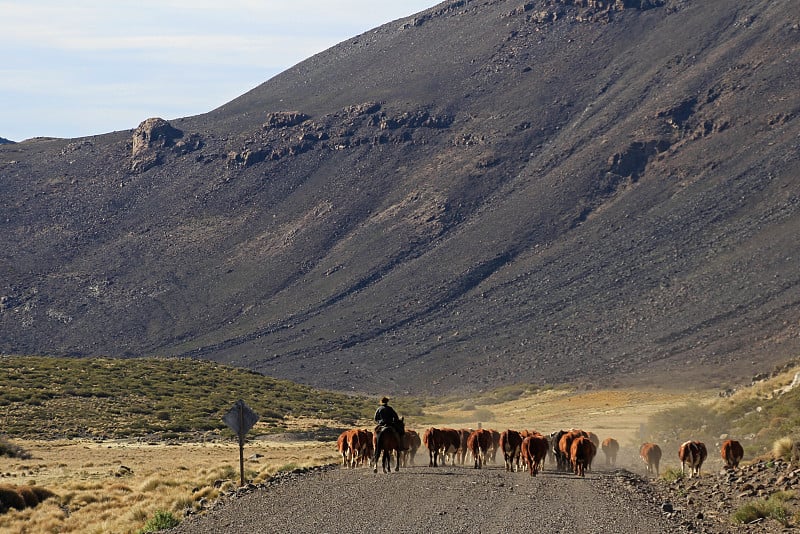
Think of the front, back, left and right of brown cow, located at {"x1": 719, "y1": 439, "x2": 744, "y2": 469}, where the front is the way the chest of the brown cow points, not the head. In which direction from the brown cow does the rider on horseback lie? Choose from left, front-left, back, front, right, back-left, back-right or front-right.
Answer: left

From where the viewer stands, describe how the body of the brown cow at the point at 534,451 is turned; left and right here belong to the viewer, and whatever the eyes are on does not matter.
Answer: facing away from the viewer

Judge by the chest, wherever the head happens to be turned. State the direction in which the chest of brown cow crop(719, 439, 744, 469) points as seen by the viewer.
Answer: away from the camera

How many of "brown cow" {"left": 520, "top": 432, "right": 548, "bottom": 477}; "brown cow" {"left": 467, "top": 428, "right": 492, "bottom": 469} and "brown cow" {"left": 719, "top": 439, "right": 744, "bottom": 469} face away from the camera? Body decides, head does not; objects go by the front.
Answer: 3

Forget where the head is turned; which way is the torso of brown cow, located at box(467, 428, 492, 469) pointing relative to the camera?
away from the camera

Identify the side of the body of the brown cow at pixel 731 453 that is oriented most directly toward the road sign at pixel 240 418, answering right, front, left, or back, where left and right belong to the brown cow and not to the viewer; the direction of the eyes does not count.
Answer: left

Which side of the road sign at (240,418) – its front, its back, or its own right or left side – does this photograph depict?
back

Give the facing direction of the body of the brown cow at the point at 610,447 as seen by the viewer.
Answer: away from the camera

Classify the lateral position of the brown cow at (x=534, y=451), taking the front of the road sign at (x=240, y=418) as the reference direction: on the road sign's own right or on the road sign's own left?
on the road sign's own right

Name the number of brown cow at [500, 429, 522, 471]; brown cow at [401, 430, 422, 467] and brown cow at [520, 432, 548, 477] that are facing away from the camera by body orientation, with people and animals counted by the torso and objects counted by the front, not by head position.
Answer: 3

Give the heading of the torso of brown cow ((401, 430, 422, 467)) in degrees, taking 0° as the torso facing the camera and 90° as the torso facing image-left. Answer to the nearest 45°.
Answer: approximately 180°

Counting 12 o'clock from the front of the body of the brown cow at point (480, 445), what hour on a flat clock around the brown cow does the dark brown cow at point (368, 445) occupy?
The dark brown cow is roughly at 8 o'clock from the brown cow.

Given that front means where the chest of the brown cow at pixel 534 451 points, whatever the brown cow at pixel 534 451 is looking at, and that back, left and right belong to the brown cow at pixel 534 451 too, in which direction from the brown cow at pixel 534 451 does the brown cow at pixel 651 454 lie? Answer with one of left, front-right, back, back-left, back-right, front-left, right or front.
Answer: front-right

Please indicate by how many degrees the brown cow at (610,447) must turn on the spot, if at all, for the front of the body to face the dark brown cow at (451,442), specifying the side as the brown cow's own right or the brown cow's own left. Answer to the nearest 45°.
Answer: approximately 135° to the brown cow's own left
